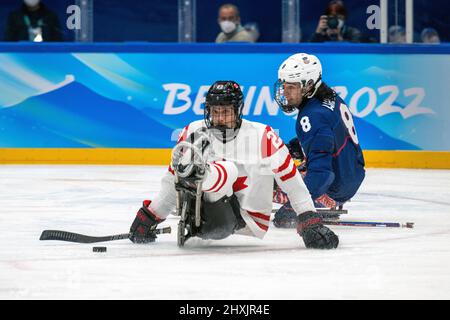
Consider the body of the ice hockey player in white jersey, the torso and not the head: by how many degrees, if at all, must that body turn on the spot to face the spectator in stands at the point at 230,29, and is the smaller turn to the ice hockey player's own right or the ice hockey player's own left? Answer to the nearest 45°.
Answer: approximately 180°

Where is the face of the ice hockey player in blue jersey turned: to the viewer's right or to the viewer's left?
to the viewer's left

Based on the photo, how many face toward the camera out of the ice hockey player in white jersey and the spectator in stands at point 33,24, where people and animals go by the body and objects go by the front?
2

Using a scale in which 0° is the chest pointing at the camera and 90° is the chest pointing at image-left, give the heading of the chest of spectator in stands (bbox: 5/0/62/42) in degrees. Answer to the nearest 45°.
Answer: approximately 0°

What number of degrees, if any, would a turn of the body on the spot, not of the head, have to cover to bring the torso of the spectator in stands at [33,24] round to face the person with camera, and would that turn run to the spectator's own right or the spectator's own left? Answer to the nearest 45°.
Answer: approximately 90° to the spectator's own left

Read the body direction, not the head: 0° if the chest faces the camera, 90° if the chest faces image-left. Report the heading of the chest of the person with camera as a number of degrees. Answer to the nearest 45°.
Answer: approximately 0°

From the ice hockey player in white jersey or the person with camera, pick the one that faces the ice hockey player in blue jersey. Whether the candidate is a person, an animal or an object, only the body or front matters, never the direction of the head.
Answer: the person with camera

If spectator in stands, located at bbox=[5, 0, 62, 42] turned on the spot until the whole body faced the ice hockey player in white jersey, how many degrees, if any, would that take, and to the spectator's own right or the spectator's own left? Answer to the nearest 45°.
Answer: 0° — they already face them

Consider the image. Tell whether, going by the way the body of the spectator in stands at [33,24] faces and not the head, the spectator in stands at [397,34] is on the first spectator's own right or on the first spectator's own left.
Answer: on the first spectator's own left

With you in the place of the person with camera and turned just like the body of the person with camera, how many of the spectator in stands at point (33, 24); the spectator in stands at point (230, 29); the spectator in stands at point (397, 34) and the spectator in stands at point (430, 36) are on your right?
2
